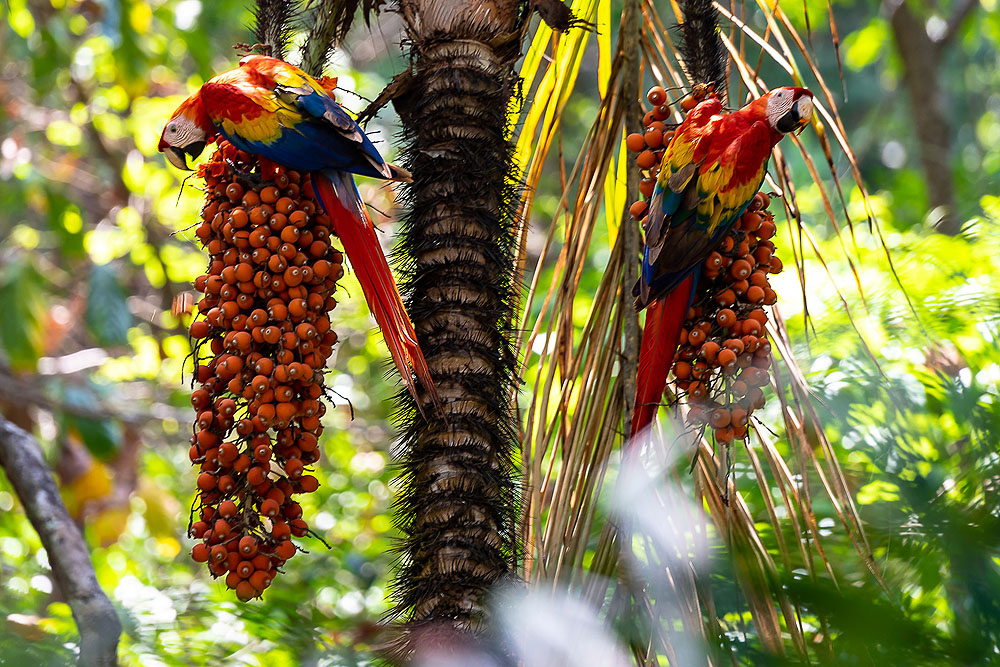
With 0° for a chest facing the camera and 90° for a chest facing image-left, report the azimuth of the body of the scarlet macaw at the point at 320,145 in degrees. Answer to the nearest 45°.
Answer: approximately 90°
